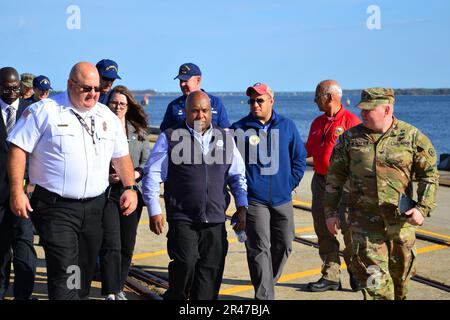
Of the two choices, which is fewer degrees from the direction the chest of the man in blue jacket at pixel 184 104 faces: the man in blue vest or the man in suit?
the man in blue vest

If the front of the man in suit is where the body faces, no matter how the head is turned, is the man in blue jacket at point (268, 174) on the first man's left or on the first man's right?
on the first man's left

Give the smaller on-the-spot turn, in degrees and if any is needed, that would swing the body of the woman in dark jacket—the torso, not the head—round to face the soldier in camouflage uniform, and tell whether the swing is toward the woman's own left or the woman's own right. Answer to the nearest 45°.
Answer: approximately 90° to the woman's own left

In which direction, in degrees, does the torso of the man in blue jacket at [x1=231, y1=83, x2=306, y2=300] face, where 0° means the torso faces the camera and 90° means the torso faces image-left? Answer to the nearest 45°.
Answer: approximately 0°

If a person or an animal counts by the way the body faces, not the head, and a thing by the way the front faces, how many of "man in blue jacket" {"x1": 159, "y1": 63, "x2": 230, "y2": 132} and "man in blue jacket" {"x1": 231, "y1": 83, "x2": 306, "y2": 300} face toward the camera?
2

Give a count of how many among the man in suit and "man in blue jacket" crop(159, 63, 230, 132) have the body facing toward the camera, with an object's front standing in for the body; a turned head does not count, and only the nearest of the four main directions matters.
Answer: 2

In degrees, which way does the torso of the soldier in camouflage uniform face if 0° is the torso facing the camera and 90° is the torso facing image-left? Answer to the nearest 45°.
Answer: approximately 0°

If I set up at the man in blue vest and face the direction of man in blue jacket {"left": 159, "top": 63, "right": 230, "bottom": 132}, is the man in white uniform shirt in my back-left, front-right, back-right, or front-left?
back-left
